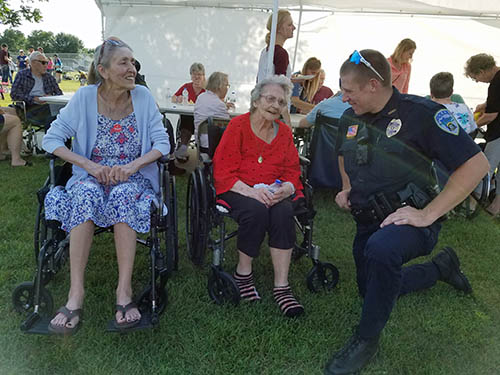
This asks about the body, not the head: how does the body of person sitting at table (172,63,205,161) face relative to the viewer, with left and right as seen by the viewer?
facing the viewer and to the left of the viewer

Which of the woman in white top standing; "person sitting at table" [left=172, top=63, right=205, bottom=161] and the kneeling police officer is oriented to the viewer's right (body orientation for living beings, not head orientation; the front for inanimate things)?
the woman in white top standing

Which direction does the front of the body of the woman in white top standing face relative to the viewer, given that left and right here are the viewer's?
facing to the right of the viewer

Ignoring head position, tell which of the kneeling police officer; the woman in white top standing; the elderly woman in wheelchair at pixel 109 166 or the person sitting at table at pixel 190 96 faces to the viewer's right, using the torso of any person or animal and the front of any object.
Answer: the woman in white top standing

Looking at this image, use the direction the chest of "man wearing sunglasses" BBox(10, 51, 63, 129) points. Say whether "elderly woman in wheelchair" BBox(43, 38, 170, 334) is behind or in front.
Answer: in front
